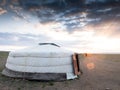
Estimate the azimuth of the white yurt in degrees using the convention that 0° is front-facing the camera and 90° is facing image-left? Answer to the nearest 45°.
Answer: approximately 270°
